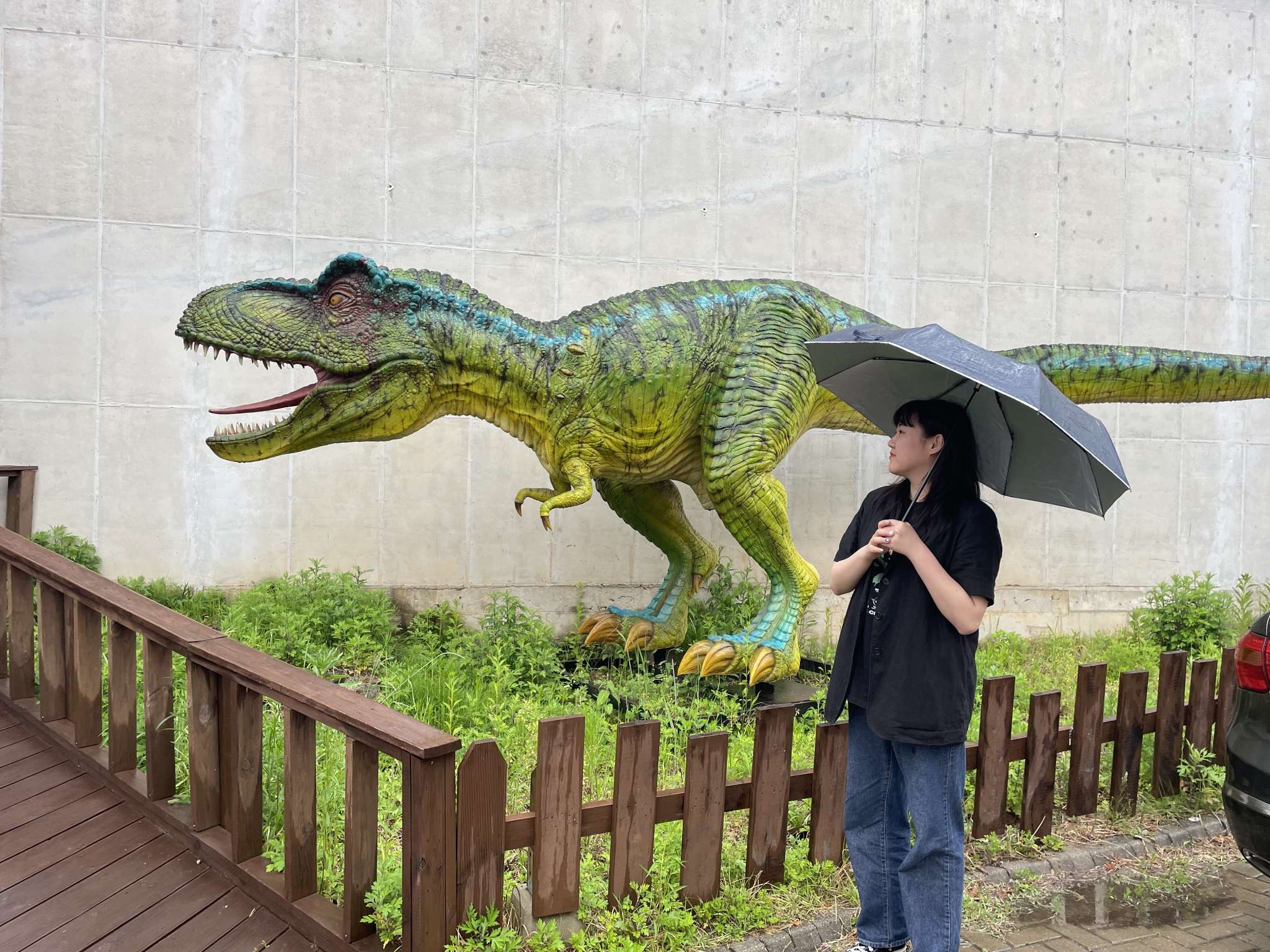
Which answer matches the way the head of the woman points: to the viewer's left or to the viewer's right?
to the viewer's left

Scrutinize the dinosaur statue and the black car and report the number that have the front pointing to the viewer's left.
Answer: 1

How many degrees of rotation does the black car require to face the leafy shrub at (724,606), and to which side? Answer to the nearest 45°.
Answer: approximately 90° to its left

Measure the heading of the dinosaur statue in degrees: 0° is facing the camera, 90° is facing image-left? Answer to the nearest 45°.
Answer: approximately 90°

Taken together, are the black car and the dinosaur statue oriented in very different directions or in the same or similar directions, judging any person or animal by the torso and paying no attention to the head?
very different directions

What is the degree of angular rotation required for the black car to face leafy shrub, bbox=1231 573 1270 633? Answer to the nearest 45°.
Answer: approximately 45° to its left

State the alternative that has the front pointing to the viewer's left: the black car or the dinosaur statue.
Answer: the dinosaur statue

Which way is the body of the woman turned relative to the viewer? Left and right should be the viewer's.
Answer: facing the viewer and to the left of the viewer

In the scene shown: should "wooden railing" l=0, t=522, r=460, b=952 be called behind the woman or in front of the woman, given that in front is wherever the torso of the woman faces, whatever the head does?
in front

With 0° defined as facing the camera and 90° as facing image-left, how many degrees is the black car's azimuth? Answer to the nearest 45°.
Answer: approximately 225°

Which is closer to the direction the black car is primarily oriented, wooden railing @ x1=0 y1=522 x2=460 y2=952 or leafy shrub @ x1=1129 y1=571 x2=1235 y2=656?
the leafy shrub

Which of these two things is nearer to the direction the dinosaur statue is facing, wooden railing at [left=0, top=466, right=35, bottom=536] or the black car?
the wooden railing

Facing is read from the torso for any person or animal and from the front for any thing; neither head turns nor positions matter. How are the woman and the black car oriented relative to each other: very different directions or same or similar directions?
very different directions

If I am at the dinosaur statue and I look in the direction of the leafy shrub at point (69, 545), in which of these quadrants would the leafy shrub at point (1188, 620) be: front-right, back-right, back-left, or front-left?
back-right
